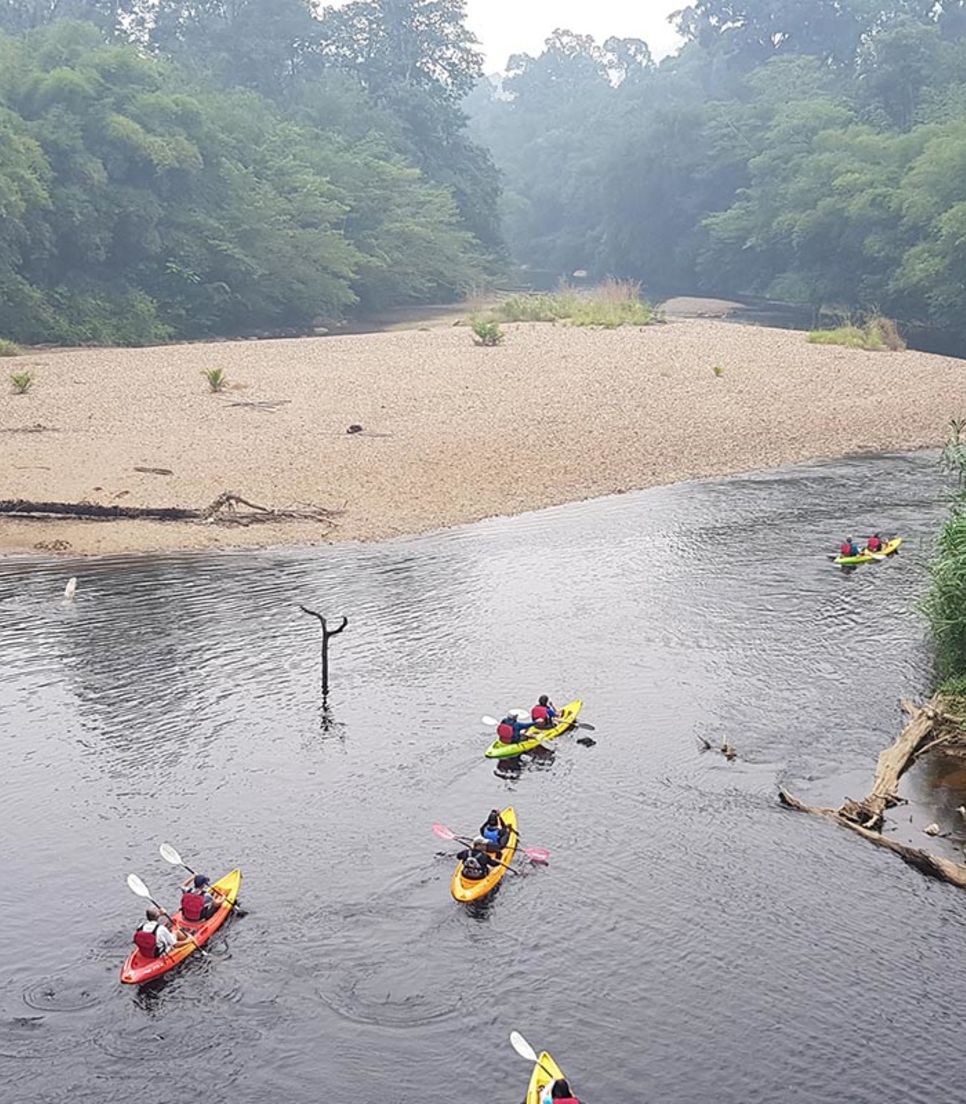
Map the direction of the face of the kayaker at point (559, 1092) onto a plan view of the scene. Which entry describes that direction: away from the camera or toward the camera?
away from the camera

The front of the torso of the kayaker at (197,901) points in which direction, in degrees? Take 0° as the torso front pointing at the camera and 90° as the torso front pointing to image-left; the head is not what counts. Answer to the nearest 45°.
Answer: approximately 225°

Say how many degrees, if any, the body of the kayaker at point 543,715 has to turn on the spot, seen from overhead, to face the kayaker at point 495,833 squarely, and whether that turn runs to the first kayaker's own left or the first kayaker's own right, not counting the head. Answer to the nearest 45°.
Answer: approximately 135° to the first kayaker's own right

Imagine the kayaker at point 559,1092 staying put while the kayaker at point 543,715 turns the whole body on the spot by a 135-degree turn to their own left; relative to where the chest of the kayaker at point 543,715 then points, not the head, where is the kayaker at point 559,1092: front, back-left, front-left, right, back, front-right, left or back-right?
left

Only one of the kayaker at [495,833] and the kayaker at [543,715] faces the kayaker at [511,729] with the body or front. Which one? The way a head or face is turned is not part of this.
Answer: the kayaker at [495,833]

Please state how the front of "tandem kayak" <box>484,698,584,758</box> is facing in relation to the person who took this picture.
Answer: facing away from the viewer and to the right of the viewer

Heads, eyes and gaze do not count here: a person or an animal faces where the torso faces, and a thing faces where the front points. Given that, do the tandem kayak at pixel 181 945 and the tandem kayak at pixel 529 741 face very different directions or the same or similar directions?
same or similar directions

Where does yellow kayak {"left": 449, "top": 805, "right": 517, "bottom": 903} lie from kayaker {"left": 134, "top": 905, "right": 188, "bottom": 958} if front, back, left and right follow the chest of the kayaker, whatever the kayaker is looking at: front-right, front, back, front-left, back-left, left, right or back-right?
front-right

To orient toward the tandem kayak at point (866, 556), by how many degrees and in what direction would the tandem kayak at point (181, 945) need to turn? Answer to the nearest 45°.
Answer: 0° — it already faces it

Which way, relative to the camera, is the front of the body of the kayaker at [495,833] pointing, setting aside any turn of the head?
away from the camera

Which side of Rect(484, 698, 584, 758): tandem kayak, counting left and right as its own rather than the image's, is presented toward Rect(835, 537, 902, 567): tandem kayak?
front

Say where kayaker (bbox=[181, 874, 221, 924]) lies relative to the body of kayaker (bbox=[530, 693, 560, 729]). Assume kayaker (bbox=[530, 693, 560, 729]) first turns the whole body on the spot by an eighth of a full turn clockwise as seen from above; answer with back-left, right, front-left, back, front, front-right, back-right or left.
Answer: back-right

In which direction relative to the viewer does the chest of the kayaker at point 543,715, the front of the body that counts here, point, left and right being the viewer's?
facing away from the viewer and to the right of the viewer

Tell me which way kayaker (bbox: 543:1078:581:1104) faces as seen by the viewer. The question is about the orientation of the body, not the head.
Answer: away from the camera

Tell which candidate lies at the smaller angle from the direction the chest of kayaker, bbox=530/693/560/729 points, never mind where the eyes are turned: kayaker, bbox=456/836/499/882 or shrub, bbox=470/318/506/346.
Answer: the shrub

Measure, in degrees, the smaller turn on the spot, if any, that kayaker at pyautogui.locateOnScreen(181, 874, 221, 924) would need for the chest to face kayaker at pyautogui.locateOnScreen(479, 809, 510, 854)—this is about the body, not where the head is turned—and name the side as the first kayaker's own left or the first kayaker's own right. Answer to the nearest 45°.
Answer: approximately 45° to the first kayaker's own right

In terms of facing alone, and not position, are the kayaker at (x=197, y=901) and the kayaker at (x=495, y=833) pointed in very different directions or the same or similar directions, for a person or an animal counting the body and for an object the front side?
same or similar directions

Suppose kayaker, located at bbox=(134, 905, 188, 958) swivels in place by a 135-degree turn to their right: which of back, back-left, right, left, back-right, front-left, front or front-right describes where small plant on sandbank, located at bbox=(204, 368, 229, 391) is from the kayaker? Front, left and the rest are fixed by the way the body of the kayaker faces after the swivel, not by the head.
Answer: back

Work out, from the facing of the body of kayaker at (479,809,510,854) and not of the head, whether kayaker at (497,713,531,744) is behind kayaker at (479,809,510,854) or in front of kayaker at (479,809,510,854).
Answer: in front

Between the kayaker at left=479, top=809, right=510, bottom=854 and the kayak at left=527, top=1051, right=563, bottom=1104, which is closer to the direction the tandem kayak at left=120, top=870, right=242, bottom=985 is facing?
the kayaker

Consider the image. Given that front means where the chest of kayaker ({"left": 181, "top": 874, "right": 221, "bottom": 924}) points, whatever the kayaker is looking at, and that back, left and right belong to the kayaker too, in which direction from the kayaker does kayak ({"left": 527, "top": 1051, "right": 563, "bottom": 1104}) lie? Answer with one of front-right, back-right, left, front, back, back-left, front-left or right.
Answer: right
